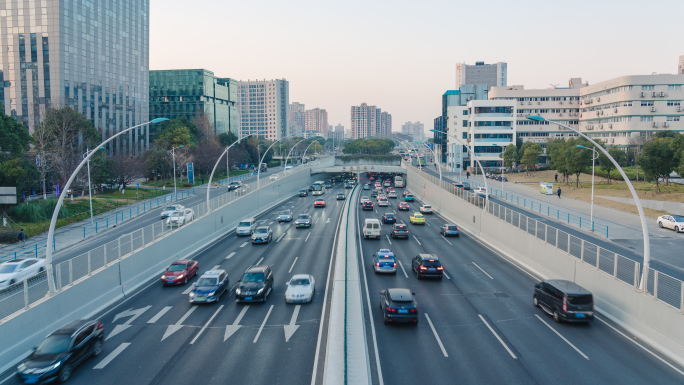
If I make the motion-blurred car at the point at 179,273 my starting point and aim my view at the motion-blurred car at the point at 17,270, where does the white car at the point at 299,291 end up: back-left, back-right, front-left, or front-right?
back-left

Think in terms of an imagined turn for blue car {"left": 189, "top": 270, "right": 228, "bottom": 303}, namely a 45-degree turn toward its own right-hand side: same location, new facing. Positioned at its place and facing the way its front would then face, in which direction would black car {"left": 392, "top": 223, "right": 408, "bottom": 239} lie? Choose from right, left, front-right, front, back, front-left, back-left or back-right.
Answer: back-right

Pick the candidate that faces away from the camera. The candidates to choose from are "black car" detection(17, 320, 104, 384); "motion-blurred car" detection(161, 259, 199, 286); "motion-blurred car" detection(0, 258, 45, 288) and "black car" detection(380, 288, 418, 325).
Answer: "black car" detection(380, 288, 418, 325)

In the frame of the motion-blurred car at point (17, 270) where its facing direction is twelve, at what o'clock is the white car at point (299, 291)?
The white car is roughly at 9 o'clock from the motion-blurred car.

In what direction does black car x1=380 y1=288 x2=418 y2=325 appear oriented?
away from the camera

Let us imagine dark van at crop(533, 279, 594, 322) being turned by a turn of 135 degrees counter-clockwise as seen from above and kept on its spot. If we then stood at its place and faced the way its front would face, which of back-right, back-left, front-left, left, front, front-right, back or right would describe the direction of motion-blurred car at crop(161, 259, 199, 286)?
right

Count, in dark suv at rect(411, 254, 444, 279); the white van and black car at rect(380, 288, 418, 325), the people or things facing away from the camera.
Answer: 3

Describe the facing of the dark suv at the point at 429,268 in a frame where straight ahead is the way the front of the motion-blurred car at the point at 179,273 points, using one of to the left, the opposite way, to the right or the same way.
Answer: the opposite way

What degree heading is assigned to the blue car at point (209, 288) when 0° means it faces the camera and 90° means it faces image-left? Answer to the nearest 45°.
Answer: approximately 45°

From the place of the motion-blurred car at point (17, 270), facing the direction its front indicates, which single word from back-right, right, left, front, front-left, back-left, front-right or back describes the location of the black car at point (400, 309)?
left

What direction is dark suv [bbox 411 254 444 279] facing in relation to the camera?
away from the camera

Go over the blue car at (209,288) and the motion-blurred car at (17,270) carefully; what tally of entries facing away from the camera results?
0

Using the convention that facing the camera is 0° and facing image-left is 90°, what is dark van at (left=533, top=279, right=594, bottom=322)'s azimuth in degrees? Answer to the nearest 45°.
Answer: approximately 135°

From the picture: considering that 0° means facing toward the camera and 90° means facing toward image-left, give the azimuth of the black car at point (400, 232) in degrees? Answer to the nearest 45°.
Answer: approximately 180°

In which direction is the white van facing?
away from the camera

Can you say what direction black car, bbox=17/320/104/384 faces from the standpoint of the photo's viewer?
facing the viewer and to the left of the viewer

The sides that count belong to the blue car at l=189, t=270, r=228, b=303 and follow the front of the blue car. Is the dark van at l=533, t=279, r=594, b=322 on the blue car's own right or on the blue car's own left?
on the blue car's own left
